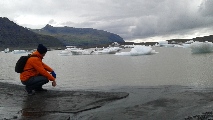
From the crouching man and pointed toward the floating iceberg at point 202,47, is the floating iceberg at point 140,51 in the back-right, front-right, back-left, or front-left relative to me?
front-left

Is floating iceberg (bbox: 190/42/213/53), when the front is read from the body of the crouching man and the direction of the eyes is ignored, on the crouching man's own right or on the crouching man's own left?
on the crouching man's own left

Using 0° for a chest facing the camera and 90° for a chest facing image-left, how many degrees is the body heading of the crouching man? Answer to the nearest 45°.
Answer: approximately 270°

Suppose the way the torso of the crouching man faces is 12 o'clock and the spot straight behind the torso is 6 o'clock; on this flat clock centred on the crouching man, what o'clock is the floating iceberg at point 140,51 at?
The floating iceberg is roughly at 10 o'clock from the crouching man.
